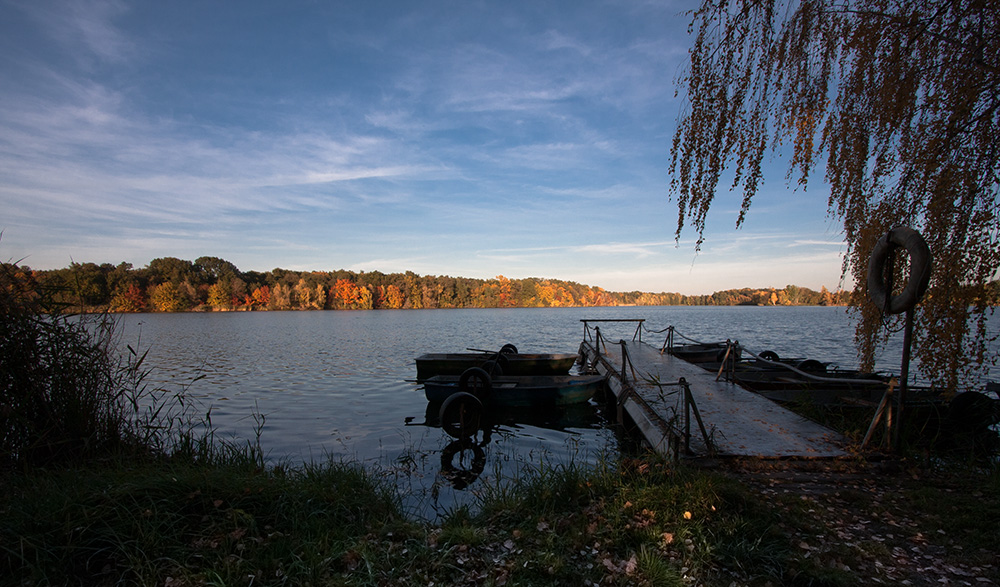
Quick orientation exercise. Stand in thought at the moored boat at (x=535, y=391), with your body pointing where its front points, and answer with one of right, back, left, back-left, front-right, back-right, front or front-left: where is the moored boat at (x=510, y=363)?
left

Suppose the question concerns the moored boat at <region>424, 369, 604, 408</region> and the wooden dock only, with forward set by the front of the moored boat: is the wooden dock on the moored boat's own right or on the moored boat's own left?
on the moored boat's own right

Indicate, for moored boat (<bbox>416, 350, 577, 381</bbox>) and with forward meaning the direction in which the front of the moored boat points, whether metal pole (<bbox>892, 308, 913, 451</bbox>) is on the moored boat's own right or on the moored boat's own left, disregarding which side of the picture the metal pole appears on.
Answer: on the moored boat's own right

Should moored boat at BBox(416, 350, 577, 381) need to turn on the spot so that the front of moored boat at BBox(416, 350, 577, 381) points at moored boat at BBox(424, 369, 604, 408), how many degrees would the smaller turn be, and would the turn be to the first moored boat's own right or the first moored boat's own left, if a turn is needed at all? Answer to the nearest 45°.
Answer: approximately 90° to the first moored boat's own right

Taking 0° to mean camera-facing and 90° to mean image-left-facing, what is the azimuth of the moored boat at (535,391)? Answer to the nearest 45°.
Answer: approximately 270°

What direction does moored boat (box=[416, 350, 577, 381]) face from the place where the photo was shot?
facing to the right of the viewer

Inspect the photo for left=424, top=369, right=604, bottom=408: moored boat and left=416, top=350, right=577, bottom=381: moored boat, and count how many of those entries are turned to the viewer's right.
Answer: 2
